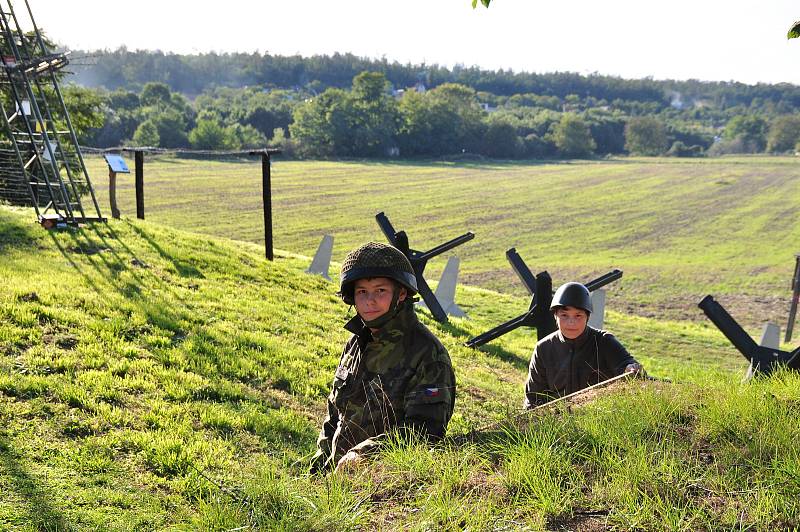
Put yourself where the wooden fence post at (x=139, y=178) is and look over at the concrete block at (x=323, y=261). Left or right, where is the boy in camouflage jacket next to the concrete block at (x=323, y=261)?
right

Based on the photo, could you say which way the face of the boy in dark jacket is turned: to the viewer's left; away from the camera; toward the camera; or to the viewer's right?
toward the camera

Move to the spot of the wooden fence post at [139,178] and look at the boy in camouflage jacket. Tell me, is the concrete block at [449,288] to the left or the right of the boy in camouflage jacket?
left

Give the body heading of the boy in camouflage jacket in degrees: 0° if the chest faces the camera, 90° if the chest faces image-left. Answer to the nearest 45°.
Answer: approximately 45°

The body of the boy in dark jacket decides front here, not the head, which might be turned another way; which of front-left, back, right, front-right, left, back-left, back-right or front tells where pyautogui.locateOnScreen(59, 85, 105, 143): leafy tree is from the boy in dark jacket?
back-right

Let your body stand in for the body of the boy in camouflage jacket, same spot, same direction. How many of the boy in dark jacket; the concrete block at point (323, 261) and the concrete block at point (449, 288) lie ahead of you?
0

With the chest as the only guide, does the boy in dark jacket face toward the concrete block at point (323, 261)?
no

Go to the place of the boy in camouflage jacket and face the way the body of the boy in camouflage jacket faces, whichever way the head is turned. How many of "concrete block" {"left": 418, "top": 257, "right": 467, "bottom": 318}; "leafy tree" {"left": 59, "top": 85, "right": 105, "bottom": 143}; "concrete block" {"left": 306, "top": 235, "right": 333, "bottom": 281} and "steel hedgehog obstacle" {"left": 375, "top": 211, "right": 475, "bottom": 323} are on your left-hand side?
0

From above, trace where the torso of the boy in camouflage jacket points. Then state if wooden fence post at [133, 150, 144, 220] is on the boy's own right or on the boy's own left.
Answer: on the boy's own right

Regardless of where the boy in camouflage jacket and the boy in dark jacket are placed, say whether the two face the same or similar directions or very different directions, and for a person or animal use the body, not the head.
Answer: same or similar directions

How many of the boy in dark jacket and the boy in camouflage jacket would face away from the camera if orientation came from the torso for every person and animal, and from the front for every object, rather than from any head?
0

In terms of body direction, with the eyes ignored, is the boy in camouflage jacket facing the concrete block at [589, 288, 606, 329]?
no

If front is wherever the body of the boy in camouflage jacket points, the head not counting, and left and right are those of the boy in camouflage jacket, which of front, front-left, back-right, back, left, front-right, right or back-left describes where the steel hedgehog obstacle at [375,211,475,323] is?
back-right

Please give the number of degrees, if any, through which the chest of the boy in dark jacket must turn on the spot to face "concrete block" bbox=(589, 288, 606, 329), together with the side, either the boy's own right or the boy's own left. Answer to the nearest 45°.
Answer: approximately 180°

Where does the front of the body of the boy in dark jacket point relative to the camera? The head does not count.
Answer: toward the camera

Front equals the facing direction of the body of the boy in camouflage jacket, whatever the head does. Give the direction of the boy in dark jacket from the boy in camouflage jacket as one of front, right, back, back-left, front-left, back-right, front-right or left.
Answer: back
